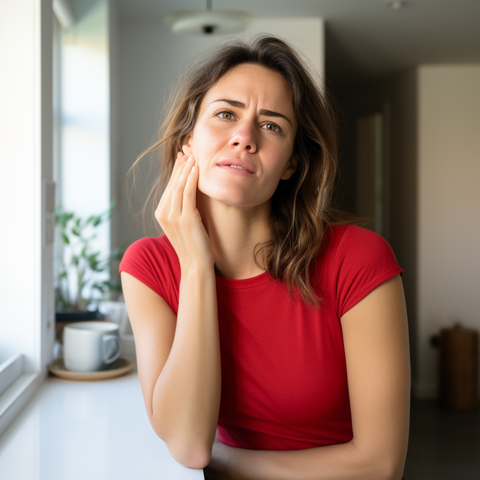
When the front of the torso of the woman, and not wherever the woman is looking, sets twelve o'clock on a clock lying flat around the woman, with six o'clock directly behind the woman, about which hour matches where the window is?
The window is roughly at 4 o'clock from the woman.

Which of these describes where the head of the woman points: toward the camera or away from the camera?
toward the camera

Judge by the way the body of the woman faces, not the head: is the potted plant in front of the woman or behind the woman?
behind

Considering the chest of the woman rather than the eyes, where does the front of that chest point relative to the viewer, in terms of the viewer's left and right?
facing the viewer

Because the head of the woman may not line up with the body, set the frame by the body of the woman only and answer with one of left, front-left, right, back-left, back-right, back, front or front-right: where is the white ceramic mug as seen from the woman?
back-right

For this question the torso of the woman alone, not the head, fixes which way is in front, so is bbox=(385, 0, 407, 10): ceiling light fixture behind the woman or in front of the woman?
behind

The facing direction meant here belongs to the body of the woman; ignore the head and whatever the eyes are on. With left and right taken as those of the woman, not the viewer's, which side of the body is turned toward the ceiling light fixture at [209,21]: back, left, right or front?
back
